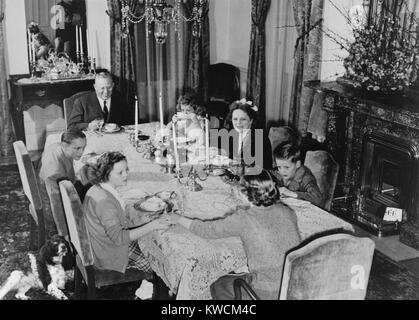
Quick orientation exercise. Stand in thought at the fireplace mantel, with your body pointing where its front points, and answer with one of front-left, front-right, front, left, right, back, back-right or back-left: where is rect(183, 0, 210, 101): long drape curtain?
right

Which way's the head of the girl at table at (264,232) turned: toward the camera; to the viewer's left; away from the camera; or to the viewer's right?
away from the camera

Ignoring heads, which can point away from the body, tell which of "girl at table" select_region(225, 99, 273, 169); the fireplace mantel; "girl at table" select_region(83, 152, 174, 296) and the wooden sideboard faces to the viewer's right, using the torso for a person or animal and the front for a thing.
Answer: "girl at table" select_region(83, 152, 174, 296)

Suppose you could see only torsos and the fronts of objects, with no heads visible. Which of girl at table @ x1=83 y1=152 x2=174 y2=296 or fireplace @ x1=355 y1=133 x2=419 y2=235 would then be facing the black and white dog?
the fireplace

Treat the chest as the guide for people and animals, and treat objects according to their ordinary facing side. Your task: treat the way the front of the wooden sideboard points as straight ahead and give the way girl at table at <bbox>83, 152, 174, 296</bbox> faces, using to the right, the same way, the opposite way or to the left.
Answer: to the left

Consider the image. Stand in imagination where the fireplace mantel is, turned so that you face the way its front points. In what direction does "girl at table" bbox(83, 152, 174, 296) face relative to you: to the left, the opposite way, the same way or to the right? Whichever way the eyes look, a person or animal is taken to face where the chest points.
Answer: the opposite way

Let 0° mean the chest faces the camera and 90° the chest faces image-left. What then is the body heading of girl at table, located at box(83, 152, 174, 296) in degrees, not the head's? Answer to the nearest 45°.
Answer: approximately 270°

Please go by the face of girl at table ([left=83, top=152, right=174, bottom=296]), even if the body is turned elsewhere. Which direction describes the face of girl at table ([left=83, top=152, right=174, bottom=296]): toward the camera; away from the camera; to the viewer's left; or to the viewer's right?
to the viewer's right

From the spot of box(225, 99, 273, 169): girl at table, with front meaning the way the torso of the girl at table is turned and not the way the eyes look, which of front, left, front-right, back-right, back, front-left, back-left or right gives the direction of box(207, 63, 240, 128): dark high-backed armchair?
back-right

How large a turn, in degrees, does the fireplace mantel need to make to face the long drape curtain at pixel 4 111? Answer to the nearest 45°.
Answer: approximately 45° to its right

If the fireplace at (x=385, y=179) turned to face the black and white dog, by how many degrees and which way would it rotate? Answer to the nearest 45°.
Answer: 0° — it already faces it

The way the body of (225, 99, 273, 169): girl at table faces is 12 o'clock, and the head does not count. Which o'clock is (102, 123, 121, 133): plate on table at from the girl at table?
The plate on table is roughly at 2 o'clock from the girl at table.

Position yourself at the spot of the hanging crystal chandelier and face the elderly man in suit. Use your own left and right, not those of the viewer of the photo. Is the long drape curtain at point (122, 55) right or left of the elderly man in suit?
right

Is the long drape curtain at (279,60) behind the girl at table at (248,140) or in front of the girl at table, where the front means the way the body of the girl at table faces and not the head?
behind
